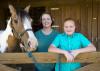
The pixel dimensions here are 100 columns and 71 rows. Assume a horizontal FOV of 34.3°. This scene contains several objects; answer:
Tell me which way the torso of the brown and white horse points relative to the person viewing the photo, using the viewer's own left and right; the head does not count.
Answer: facing the viewer and to the right of the viewer

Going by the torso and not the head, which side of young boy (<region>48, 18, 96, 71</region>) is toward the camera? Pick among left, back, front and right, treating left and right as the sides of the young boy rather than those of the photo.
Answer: front

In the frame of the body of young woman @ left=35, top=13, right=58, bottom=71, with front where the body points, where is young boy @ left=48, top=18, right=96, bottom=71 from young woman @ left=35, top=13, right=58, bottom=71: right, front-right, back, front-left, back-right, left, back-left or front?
front-left

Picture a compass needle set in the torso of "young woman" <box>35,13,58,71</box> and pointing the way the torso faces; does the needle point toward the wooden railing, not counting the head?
yes

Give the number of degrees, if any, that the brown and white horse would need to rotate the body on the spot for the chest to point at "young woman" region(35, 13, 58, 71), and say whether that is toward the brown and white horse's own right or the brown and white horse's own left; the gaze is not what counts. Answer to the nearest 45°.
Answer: approximately 45° to the brown and white horse's own left

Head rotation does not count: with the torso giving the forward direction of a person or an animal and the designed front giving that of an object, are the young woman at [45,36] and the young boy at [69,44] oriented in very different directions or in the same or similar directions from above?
same or similar directions

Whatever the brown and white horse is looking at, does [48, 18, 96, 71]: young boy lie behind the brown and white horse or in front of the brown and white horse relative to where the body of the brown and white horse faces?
in front

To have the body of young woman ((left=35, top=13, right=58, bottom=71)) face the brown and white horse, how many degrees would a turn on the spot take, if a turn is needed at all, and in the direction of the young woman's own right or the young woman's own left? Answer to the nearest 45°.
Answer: approximately 90° to the young woman's own right

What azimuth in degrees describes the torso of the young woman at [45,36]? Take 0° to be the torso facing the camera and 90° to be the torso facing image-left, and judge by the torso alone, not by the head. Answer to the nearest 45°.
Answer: approximately 0°

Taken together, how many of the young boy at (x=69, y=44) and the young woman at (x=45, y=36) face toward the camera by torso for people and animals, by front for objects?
2
